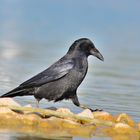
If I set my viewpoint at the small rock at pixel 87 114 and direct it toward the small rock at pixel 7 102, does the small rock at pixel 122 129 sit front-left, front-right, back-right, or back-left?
back-left

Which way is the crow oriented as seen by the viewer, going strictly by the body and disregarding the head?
to the viewer's right
